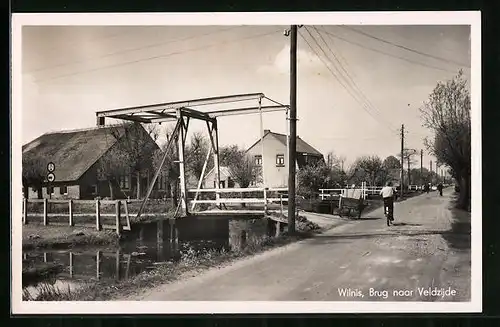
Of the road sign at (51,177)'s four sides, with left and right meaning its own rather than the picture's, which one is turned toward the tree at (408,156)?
left

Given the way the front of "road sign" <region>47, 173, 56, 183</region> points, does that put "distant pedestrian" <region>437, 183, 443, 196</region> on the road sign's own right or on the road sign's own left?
on the road sign's own left

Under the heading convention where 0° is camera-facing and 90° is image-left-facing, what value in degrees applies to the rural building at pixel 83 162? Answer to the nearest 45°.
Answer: approximately 315°
